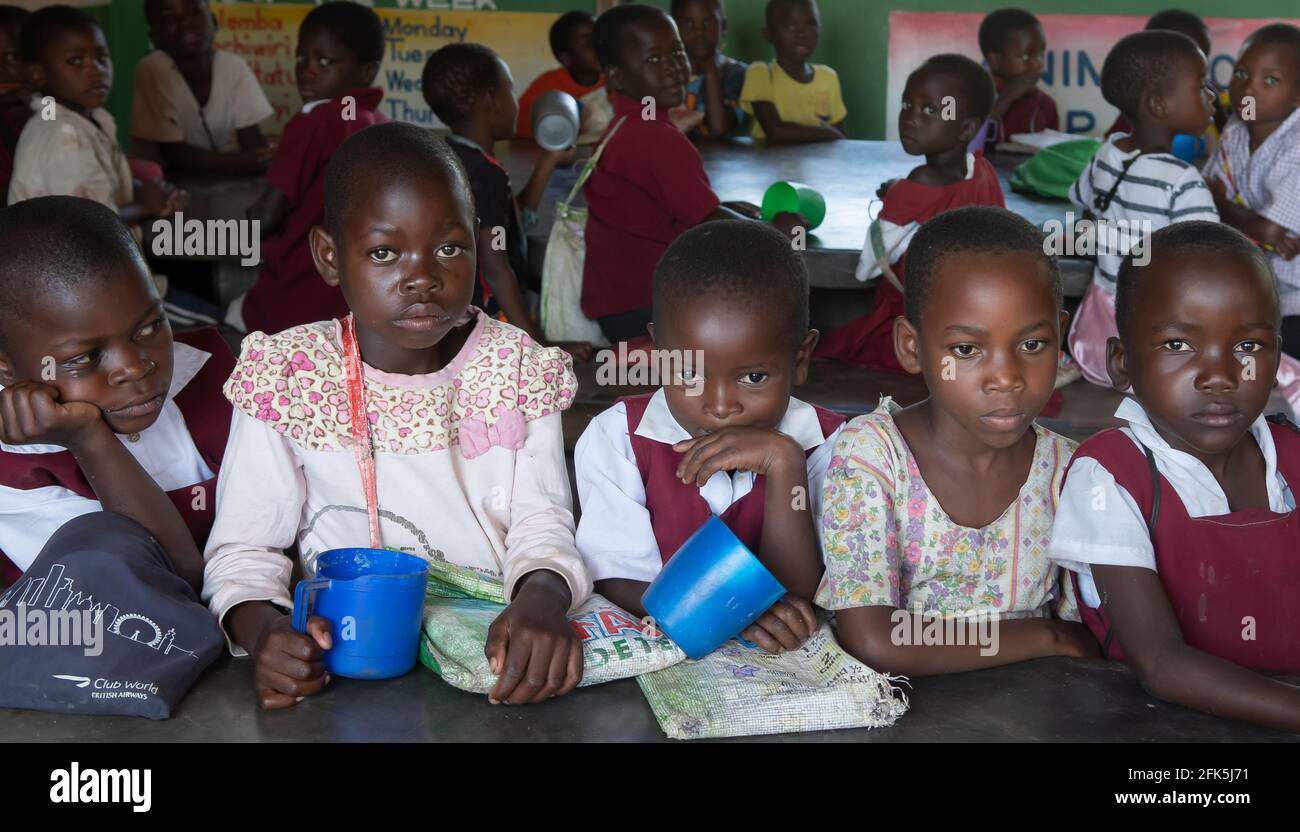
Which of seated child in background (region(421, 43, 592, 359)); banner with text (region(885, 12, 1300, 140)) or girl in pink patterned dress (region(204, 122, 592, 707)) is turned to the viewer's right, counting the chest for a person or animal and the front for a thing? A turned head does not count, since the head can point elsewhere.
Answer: the seated child in background

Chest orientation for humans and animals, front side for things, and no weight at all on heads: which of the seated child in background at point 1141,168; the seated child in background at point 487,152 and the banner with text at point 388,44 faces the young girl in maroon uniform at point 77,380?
the banner with text

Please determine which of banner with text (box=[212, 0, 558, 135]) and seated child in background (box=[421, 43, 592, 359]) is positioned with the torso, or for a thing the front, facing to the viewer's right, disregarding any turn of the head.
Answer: the seated child in background

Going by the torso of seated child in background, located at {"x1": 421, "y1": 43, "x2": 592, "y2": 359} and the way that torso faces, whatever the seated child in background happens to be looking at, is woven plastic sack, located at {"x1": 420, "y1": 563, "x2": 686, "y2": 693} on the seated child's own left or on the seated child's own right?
on the seated child's own right

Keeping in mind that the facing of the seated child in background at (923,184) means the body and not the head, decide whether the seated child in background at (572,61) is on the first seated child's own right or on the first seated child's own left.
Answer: on the first seated child's own right

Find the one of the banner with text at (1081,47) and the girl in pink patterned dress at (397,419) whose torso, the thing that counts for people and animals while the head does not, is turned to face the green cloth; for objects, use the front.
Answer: the banner with text

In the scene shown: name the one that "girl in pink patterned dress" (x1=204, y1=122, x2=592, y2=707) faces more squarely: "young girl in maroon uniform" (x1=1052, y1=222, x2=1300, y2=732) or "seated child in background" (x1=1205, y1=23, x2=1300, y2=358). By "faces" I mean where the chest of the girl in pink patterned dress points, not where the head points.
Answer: the young girl in maroon uniform

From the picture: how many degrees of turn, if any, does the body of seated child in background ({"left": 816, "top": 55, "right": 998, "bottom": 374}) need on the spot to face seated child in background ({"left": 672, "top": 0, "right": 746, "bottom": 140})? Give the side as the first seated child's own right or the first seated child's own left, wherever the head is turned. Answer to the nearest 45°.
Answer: approximately 135° to the first seated child's own right

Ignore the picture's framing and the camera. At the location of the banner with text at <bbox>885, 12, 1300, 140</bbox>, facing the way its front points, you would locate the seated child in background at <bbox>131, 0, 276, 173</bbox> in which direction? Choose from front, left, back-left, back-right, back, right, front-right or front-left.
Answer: front-right
